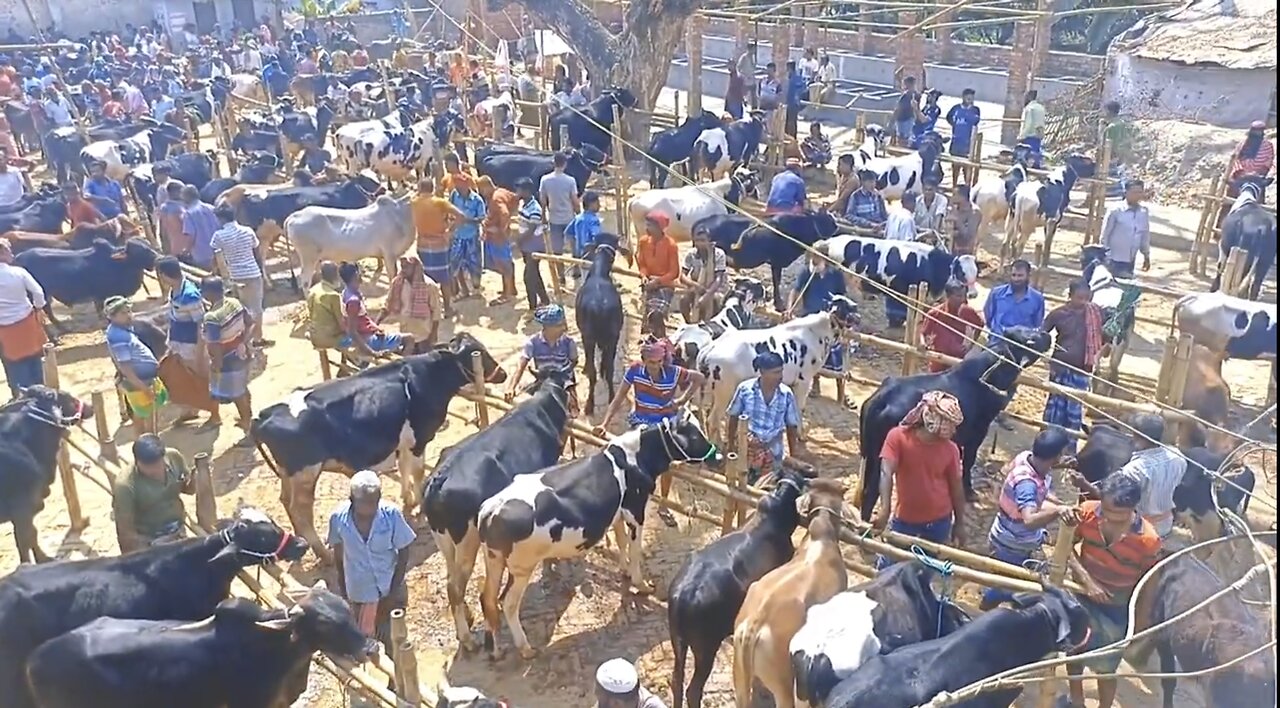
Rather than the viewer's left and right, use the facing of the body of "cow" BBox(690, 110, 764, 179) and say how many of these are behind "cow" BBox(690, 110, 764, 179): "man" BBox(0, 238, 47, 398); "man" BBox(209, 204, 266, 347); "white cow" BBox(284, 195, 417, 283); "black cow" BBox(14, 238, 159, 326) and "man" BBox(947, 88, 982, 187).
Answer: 4

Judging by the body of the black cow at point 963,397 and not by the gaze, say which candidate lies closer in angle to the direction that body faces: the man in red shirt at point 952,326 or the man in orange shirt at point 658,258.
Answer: the man in red shirt

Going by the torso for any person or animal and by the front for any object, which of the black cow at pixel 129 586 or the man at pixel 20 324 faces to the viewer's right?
the black cow

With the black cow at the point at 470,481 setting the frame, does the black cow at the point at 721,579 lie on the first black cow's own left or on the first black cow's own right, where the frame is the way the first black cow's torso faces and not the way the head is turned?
on the first black cow's own right

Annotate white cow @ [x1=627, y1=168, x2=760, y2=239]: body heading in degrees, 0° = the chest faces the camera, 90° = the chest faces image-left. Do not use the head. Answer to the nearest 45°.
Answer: approximately 270°

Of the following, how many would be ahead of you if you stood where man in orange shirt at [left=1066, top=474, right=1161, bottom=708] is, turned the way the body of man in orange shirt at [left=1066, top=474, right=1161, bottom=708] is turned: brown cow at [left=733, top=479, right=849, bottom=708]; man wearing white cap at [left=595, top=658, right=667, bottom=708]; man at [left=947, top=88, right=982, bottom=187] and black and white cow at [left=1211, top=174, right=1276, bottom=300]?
2

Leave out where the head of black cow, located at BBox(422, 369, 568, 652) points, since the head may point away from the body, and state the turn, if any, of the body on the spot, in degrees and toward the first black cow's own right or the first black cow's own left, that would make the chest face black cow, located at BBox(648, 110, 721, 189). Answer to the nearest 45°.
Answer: approximately 45° to the first black cow's own left
